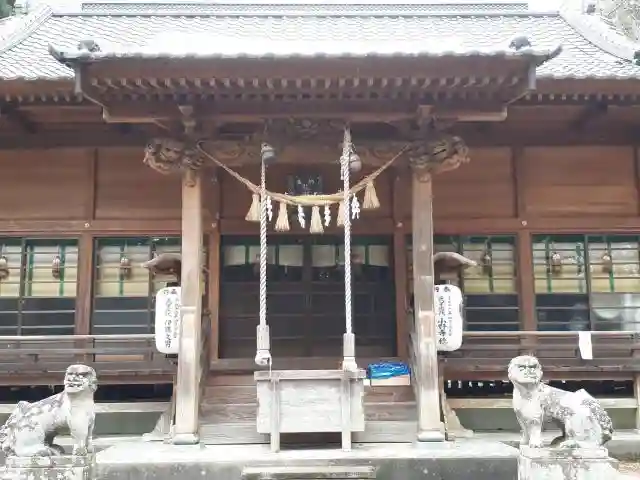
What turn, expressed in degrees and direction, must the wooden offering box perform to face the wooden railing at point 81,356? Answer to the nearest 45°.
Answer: approximately 135° to its right

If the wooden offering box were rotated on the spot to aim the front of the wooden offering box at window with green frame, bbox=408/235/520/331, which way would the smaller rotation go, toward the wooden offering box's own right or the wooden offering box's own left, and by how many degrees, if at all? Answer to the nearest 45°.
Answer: approximately 135° to the wooden offering box's own left

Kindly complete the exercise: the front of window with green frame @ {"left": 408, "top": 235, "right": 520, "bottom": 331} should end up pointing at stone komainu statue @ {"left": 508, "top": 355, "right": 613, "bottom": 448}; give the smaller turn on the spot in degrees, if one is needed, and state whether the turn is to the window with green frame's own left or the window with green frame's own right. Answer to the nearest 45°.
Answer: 0° — it already faces it

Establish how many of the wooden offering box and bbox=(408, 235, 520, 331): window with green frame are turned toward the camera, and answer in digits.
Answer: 2

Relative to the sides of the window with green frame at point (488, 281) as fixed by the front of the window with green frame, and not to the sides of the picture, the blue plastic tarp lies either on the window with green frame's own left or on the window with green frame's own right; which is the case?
on the window with green frame's own right

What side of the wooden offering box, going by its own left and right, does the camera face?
front

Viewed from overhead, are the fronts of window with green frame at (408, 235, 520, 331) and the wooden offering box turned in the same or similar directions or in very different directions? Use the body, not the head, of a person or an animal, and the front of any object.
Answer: same or similar directions

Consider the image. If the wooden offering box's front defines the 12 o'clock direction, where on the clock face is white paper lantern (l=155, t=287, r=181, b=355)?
The white paper lantern is roughly at 4 o'clock from the wooden offering box.

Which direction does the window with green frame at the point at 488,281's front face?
toward the camera

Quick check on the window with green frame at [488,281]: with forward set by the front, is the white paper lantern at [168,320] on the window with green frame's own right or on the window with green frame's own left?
on the window with green frame's own right

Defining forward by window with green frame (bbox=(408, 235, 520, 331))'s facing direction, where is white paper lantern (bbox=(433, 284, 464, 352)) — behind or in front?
in front

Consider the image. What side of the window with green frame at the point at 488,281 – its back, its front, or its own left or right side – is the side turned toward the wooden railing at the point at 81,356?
right

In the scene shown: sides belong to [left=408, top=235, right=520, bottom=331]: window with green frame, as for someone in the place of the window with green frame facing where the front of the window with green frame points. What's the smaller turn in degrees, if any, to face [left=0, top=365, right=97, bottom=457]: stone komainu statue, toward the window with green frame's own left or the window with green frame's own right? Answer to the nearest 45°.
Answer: approximately 45° to the window with green frame's own right

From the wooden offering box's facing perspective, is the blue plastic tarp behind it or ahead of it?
behind
